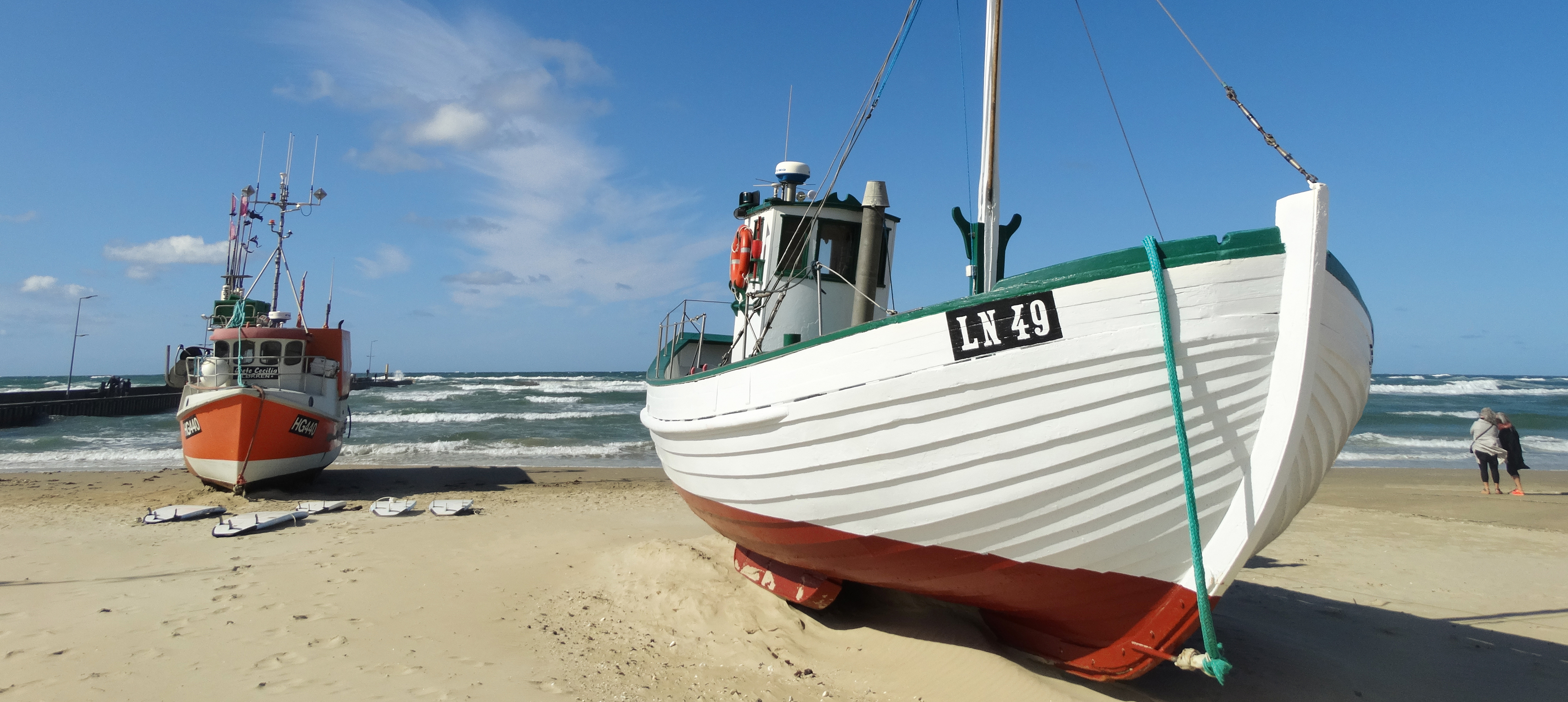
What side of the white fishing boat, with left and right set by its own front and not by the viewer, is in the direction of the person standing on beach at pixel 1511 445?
left

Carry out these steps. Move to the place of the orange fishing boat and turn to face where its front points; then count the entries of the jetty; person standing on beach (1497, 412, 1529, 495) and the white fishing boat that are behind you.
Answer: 1

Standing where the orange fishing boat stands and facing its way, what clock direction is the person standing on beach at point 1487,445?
The person standing on beach is roughly at 10 o'clock from the orange fishing boat.

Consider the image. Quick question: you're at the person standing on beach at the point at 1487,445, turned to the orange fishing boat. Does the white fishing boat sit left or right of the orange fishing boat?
left

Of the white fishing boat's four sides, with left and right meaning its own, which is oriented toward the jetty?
back

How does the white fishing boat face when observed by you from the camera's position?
facing the viewer and to the right of the viewer

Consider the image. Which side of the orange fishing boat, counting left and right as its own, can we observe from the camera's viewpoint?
front

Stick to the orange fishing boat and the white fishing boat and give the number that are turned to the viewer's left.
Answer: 0

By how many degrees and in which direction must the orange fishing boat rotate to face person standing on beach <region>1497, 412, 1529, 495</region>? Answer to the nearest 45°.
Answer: approximately 45° to its left

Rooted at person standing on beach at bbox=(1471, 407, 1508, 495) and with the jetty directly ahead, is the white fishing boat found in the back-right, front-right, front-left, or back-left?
front-left

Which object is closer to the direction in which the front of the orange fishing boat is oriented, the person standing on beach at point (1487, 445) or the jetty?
the person standing on beach

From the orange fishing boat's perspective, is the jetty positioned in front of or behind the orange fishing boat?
behind

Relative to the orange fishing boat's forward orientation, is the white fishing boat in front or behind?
in front
